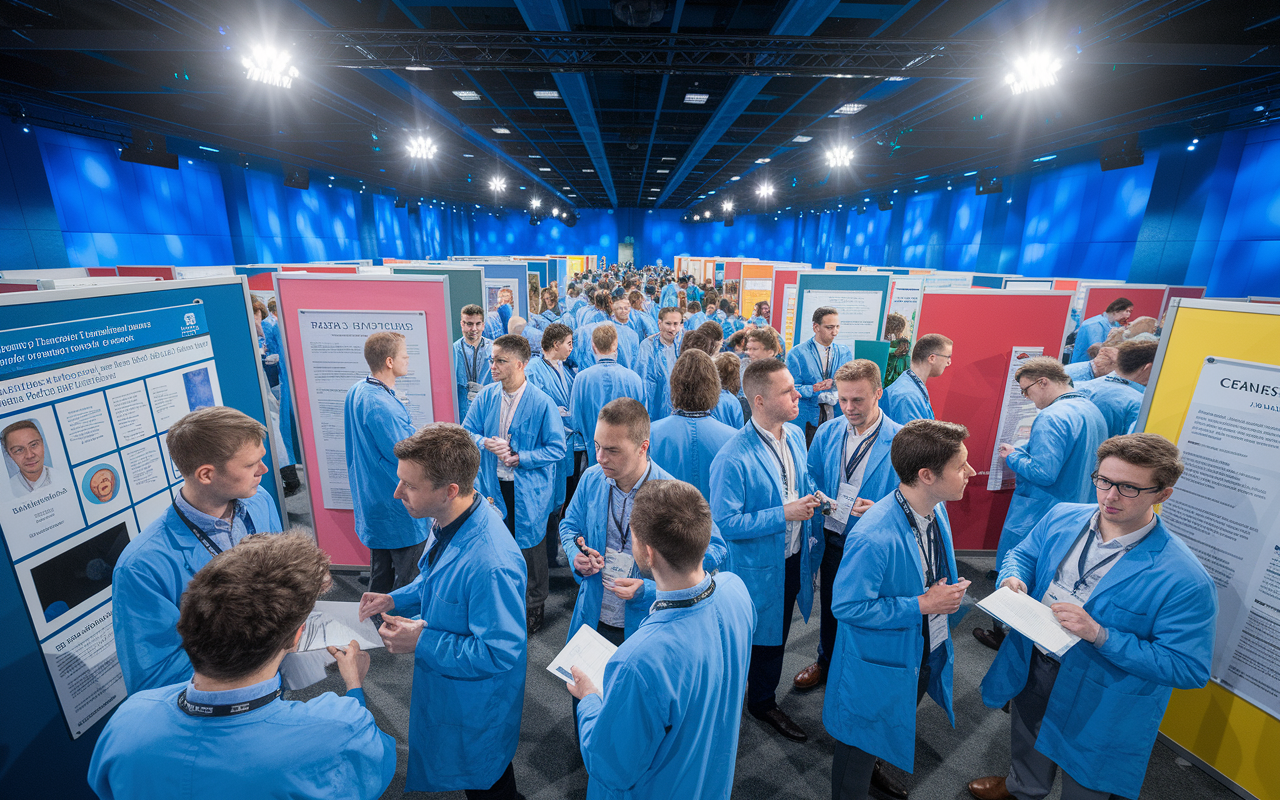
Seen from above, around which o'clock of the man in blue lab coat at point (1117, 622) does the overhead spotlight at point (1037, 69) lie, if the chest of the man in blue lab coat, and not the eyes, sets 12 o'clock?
The overhead spotlight is roughly at 4 o'clock from the man in blue lab coat.

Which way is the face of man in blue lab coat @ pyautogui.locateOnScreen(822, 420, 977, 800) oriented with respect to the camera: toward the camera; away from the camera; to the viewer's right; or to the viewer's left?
to the viewer's right

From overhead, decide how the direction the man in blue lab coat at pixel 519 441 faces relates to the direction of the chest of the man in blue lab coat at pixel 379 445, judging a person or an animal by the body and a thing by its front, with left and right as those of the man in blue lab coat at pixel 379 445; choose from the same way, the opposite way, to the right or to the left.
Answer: the opposite way

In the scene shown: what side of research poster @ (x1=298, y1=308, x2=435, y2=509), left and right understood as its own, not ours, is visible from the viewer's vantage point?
front

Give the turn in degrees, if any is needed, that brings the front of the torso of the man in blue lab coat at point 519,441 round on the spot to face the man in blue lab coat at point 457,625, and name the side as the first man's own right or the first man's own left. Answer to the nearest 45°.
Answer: approximately 45° to the first man's own left

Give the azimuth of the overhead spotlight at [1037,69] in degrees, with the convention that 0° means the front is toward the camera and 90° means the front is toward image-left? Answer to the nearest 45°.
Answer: approximately 0°

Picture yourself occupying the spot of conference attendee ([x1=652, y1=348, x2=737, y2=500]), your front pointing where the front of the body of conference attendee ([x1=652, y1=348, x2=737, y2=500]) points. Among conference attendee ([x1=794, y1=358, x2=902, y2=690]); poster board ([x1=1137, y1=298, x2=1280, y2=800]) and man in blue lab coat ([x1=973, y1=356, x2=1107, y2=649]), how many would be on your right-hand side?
3

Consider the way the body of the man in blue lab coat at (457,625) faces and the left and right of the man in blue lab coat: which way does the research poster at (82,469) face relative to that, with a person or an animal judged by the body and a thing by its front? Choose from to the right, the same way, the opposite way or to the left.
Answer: the opposite way

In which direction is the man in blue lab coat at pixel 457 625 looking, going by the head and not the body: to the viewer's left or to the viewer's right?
to the viewer's left

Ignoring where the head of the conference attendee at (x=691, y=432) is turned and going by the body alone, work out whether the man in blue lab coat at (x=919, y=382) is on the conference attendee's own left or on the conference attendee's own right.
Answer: on the conference attendee's own right

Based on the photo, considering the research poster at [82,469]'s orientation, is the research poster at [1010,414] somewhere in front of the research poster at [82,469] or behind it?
in front

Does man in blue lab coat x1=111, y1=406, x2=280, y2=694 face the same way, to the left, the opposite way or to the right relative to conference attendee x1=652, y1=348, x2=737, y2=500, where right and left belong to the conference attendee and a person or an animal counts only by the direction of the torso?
to the right

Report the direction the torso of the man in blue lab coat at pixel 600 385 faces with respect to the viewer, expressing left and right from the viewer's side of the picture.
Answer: facing away from the viewer

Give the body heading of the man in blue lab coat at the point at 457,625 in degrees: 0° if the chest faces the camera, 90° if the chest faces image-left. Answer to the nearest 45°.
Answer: approximately 90°

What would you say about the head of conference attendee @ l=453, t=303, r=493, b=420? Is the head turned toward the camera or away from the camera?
toward the camera

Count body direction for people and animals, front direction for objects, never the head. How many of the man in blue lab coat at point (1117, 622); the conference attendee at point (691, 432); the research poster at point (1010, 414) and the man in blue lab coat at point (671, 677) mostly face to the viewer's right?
0
